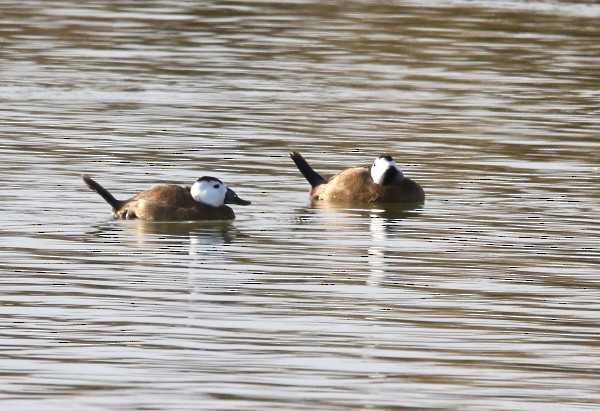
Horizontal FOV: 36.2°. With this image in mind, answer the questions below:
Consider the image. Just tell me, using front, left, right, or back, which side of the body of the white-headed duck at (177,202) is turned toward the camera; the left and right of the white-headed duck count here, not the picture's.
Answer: right

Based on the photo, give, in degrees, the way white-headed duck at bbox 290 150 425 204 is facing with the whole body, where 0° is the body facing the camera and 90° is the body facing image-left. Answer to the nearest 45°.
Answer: approximately 270°

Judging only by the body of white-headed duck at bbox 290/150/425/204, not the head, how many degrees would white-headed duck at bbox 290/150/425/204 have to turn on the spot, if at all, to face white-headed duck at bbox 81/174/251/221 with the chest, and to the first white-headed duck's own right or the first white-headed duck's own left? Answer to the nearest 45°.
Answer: approximately 135° to the first white-headed duck's own right

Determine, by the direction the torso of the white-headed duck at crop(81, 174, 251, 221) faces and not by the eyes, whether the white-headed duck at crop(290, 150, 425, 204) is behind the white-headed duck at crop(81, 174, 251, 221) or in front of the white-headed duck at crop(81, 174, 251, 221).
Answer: in front

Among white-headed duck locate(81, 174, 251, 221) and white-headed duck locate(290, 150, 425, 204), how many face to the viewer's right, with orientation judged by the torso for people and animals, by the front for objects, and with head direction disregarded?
2
